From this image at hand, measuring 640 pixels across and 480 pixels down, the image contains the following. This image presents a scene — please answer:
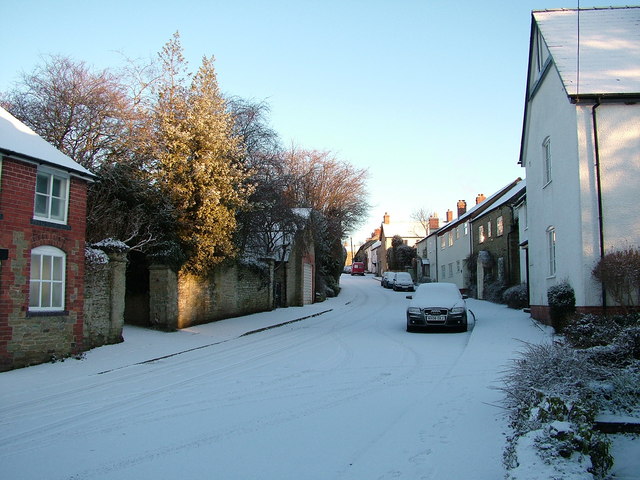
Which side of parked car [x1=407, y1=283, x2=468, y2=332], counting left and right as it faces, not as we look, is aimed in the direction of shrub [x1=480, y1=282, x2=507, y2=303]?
back

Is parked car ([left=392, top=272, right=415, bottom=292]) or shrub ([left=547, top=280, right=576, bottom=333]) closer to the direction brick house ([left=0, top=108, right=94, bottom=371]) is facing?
the shrub

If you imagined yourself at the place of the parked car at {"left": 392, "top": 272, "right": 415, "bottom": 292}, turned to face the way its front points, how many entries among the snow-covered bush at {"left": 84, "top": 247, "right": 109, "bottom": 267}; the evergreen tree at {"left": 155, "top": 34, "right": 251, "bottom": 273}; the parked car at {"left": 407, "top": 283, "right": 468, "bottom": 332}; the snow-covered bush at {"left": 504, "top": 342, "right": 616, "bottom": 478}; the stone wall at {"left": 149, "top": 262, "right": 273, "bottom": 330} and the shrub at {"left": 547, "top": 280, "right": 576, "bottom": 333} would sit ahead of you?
6

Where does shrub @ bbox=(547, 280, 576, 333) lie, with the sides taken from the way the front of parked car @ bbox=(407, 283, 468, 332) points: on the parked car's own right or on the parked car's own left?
on the parked car's own left

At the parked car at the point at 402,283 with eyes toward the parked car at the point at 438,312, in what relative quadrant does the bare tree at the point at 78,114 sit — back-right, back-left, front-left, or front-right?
front-right

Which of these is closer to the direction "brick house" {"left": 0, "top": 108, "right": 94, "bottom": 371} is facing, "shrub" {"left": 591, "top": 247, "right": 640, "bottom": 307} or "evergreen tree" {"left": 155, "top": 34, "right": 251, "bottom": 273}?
the shrub

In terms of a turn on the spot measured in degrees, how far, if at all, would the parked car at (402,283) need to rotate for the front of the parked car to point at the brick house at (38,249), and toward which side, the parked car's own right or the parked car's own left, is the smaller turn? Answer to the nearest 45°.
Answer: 0° — it already faces it

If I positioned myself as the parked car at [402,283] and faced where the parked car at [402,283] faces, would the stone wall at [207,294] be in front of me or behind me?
in front

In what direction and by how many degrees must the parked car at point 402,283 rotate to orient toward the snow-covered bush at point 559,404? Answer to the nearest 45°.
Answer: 0° — it already faces it

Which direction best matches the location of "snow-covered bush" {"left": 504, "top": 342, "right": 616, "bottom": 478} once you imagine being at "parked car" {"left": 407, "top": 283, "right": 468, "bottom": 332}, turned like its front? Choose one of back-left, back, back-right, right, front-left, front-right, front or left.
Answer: front

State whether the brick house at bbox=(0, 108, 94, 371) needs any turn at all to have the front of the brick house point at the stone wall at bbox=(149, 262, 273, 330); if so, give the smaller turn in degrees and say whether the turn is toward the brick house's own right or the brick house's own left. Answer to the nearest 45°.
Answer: approximately 90° to the brick house's own left

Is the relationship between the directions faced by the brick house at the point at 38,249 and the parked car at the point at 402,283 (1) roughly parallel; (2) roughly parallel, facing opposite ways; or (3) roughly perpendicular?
roughly perpendicular

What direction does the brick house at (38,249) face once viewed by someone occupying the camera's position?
facing the viewer and to the right of the viewer

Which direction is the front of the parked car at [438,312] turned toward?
toward the camera

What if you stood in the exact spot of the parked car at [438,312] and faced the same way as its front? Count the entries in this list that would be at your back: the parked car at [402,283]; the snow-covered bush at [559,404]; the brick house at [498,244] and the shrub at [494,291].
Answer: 3

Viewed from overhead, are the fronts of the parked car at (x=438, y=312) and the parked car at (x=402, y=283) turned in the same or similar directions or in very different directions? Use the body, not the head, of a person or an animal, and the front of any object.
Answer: same or similar directions

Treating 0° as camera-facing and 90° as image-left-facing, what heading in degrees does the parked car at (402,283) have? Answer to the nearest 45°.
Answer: approximately 0°
